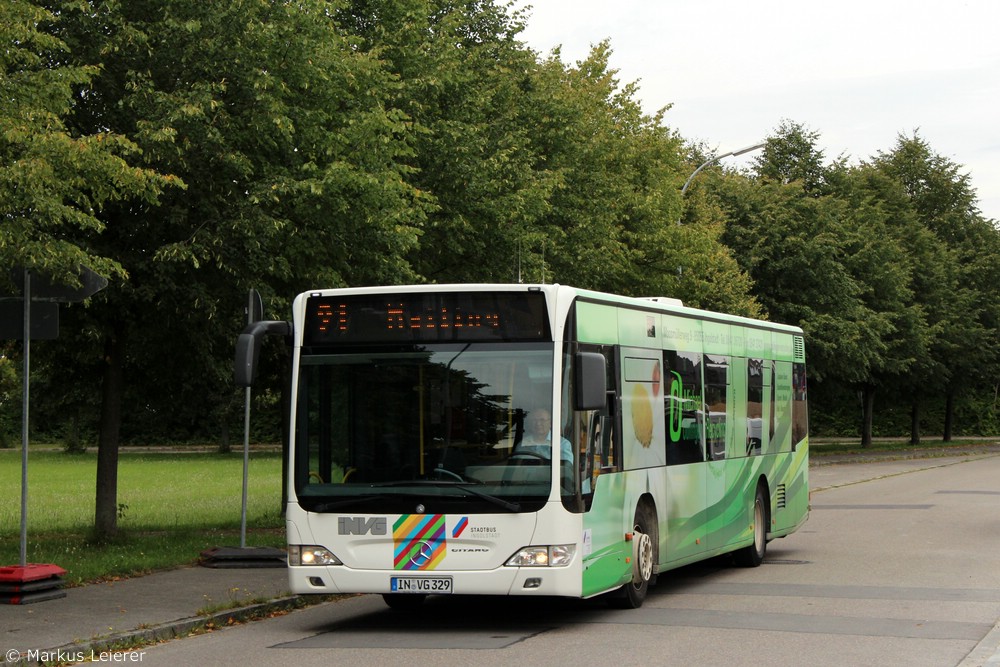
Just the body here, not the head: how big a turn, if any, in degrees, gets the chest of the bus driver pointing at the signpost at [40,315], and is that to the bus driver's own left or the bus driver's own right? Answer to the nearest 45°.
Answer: approximately 90° to the bus driver's own right

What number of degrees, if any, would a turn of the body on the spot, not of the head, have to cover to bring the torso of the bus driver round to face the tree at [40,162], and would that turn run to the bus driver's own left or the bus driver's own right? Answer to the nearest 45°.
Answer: approximately 90° to the bus driver's own right

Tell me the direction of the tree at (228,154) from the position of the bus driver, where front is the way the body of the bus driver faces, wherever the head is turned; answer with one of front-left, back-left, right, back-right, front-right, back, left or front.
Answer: back-right

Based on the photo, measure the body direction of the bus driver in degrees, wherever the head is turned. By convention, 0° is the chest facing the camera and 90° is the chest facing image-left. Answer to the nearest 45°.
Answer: approximately 0°
